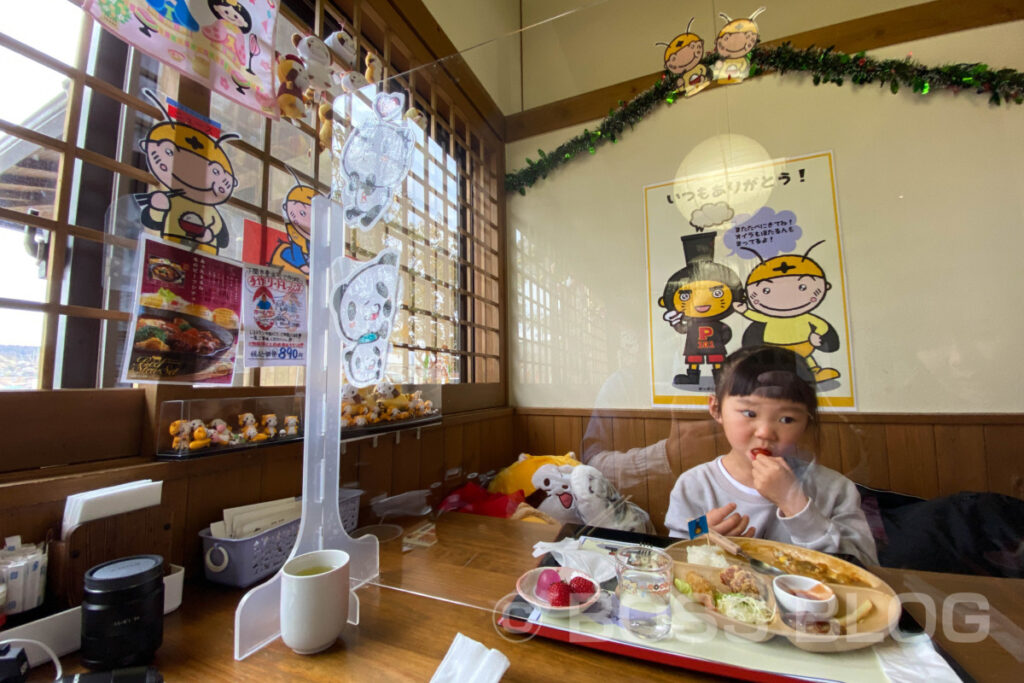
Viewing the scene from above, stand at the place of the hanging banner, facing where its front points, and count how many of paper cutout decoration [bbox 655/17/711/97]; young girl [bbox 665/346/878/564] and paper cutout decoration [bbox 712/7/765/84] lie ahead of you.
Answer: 3

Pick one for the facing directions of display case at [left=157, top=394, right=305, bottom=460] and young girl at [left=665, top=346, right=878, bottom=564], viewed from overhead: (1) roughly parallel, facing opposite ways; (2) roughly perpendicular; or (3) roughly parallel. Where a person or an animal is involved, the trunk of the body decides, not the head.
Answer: roughly perpendicular

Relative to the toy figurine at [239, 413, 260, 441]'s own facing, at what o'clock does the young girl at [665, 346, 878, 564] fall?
The young girl is roughly at 12 o'clock from the toy figurine.

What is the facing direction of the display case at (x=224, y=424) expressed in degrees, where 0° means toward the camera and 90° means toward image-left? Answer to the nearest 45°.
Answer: approximately 315°
